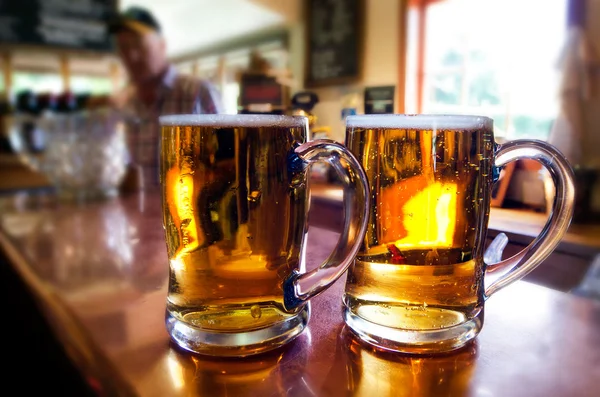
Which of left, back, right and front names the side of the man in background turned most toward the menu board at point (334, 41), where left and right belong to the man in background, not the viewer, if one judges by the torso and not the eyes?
back

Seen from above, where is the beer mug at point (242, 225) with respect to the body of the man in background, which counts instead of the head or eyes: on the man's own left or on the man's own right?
on the man's own left

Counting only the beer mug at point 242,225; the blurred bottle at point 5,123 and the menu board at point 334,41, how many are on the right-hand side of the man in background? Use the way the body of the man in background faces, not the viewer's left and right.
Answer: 1

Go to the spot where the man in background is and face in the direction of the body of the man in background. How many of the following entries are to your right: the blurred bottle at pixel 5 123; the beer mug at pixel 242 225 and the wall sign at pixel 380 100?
1

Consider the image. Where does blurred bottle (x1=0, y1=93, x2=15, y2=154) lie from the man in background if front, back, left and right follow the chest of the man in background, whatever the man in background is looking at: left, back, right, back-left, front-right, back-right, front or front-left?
right

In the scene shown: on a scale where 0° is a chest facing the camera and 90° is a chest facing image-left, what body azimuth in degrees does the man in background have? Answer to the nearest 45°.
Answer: approximately 45°

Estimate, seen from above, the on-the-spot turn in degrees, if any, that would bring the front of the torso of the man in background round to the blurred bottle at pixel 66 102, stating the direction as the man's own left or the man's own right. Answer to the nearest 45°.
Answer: approximately 90° to the man's own right
